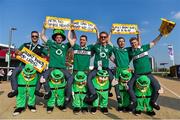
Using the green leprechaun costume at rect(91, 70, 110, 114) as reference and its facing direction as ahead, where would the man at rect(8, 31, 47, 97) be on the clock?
The man is roughly at 3 o'clock from the green leprechaun costume.

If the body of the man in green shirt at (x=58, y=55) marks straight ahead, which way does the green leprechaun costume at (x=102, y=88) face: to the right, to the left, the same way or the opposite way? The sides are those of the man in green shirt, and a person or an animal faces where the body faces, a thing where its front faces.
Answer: the same way

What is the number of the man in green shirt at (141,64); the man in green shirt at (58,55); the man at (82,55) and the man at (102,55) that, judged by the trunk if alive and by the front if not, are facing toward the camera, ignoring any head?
4

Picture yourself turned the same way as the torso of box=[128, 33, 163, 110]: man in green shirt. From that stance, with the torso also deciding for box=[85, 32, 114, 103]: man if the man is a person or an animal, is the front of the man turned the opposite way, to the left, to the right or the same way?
the same way

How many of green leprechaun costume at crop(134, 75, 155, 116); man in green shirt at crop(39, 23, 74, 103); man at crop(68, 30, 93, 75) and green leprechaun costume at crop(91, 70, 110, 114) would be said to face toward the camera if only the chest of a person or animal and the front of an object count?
4

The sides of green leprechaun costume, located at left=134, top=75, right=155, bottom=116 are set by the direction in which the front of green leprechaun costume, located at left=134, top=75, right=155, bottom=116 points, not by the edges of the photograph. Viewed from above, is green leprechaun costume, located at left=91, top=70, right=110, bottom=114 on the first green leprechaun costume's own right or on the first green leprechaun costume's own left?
on the first green leprechaun costume's own right

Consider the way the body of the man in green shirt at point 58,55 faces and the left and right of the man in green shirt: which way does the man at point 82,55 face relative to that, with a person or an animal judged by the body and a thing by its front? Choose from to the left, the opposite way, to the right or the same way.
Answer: the same way

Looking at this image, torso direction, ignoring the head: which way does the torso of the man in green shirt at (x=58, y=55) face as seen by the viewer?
toward the camera

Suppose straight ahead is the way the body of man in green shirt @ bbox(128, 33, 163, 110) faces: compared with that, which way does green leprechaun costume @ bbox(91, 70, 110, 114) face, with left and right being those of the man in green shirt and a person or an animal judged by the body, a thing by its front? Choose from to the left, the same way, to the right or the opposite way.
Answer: the same way

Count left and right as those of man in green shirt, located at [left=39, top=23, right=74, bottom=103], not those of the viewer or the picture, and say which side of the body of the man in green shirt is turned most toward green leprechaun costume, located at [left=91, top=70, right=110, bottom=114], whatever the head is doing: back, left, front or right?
left

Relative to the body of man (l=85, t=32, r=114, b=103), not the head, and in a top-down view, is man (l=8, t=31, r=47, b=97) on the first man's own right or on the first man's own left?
on the first man's own right

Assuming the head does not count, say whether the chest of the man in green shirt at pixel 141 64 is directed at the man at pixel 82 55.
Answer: no

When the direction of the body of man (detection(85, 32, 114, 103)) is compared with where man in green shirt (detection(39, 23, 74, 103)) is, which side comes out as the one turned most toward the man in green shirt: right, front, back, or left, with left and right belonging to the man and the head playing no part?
right

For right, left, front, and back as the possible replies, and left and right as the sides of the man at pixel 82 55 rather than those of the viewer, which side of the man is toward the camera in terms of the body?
front

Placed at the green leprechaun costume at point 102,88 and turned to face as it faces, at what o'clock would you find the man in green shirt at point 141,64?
The man in green shirt is roughly at 9 o'clock from the green leprechaun costume.

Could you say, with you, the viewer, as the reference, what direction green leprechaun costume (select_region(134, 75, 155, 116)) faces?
facing the viewer

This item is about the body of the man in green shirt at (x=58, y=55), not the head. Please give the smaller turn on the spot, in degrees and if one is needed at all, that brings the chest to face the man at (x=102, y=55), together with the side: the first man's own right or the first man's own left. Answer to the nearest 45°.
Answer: approximately 90° to the first man's own left
